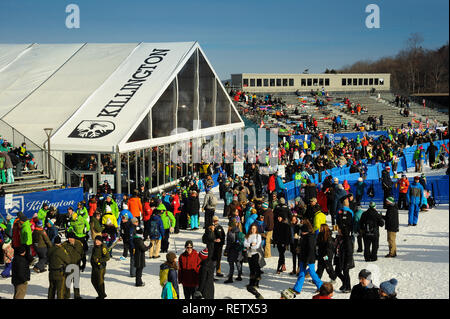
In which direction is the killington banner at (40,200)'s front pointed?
toward the camera

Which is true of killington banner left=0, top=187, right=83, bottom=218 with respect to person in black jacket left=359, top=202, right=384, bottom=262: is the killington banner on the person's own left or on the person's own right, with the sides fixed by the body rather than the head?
on the person's own left

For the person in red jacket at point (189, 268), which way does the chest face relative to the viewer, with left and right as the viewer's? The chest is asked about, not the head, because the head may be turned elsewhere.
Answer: facing the viewer

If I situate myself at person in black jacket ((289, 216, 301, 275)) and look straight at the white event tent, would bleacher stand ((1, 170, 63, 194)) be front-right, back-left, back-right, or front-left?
front-left

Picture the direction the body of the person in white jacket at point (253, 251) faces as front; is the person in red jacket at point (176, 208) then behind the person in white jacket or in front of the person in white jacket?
behind

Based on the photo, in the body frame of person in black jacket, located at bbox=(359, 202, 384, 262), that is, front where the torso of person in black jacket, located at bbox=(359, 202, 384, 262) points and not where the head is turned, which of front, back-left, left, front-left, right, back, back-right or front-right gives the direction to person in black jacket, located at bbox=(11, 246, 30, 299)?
back-left

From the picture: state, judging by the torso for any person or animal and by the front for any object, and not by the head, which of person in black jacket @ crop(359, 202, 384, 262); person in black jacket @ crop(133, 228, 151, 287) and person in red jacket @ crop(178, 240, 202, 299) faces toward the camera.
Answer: the person in red jacket

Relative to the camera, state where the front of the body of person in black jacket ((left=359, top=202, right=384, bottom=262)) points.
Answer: away from the camera
